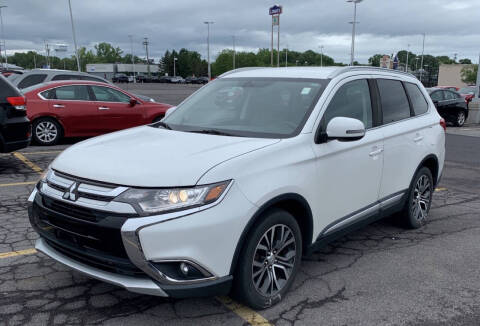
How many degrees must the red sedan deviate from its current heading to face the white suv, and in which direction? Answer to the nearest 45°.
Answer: approximately 90° to its right

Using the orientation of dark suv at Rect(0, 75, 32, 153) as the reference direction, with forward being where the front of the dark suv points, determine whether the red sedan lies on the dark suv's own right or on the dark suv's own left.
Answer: on the dark suv's own right

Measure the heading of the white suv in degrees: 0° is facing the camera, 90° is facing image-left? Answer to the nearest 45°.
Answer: approximately 45°

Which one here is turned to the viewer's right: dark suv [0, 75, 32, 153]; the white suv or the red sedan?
the red sedan

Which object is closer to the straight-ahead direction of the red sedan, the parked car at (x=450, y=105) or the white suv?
the parked car

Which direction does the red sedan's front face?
to the viewer's right

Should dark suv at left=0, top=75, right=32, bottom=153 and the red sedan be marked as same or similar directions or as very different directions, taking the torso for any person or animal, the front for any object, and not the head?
very different directions

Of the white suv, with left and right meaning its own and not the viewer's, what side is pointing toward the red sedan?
right
